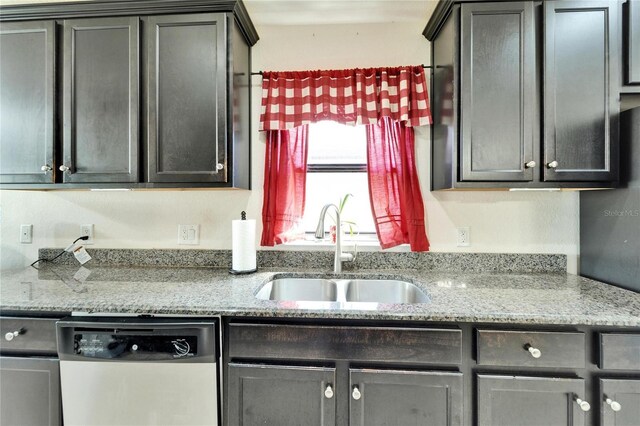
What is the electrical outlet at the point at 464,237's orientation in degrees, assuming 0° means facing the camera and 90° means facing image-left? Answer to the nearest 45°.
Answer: approximately 0°

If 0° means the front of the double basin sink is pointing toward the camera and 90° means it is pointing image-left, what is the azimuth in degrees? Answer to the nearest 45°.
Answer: approximately 0°

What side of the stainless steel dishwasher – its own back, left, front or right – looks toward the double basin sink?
left

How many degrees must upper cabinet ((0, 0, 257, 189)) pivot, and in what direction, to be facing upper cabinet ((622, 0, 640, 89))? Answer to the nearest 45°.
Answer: approximately 45° to its left
